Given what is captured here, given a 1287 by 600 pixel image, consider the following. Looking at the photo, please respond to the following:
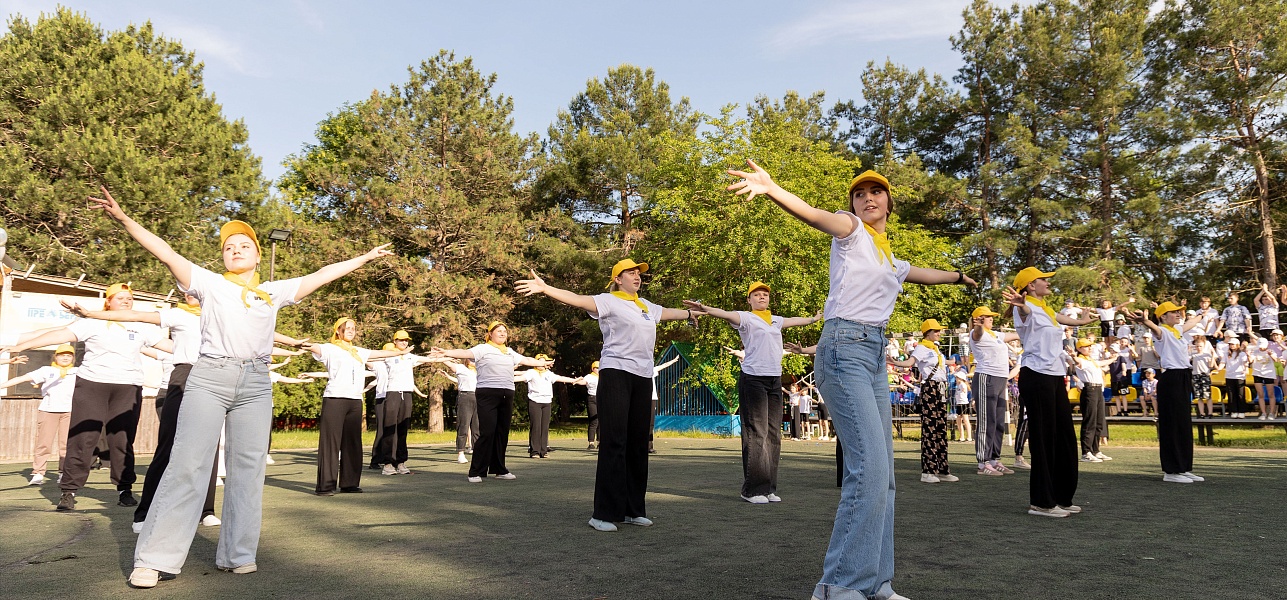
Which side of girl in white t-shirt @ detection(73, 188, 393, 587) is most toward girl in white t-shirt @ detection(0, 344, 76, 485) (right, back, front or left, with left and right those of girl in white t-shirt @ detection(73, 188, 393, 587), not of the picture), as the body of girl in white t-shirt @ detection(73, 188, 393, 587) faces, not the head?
back

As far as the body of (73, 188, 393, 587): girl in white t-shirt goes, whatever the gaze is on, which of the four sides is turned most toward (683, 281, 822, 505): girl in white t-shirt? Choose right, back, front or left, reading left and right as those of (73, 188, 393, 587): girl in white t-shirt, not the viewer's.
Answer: left

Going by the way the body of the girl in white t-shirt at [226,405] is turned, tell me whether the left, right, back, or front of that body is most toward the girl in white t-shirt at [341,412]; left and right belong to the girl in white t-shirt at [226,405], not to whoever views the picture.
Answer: back

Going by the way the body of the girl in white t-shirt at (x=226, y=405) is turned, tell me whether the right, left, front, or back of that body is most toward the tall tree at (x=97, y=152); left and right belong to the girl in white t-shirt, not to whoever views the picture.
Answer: back

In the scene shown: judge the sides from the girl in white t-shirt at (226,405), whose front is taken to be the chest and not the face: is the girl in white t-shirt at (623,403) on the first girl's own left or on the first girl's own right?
on the first girl's own left

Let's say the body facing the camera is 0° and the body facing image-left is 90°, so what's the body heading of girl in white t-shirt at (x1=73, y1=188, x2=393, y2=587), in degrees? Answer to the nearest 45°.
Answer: approximately 0°
